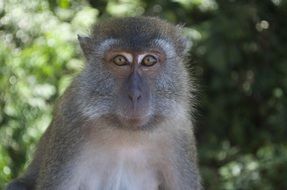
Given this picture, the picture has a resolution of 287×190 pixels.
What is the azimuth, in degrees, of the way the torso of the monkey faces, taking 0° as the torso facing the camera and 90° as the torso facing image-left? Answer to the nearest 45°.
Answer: approximately 0°
